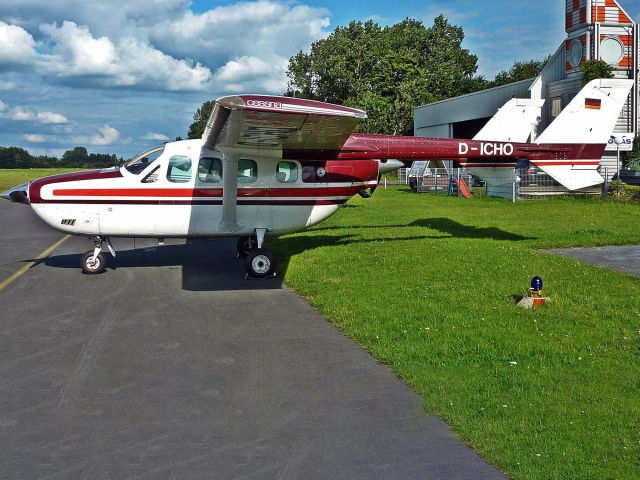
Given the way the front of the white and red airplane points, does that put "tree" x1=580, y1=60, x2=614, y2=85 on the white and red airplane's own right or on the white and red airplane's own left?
on the white and red airplane's own right

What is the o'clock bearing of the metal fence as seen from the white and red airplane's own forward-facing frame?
The metal fence is roughly at 4 o'clock from the white and red airplane.

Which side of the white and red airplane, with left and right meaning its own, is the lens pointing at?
left

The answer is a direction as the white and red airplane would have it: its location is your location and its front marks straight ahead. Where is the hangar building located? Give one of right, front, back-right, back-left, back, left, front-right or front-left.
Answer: back-right
